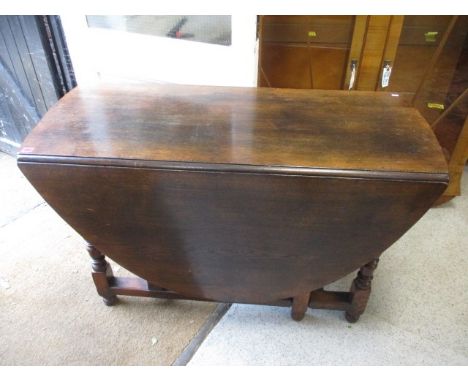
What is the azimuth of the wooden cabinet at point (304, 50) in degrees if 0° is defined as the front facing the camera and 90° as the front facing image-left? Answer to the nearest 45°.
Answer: approximately 0°

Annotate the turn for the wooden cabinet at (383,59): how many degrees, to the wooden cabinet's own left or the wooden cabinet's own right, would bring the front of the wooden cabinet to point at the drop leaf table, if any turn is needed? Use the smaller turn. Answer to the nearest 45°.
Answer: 0° — it already faces it

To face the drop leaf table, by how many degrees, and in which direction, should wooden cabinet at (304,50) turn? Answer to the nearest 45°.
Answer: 0° — it already faces it

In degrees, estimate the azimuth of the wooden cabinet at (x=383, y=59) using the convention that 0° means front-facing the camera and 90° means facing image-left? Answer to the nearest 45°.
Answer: approximately 0°
